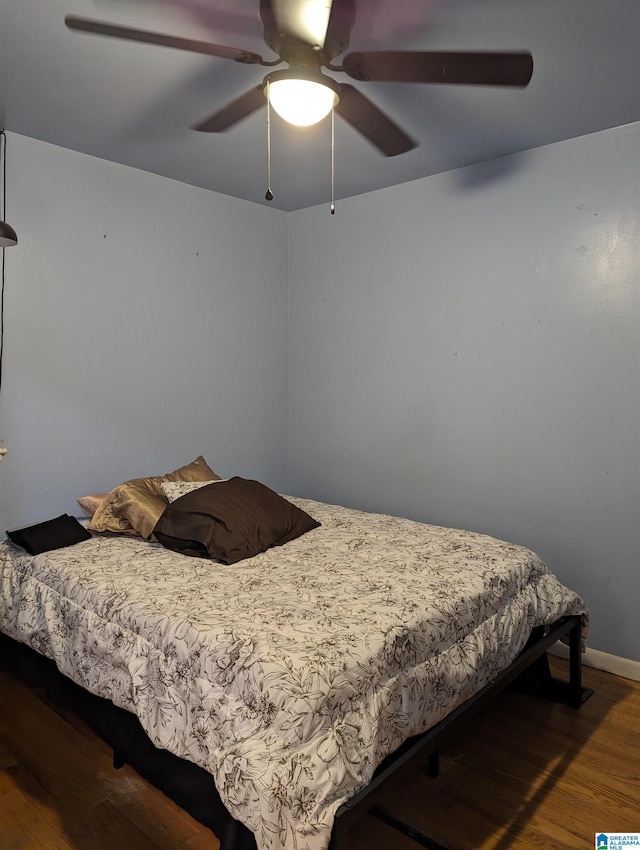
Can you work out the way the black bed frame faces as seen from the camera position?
facing the viewer and to the right of the viewer
